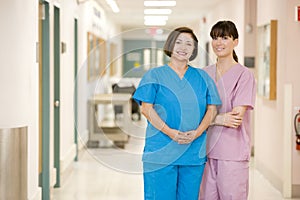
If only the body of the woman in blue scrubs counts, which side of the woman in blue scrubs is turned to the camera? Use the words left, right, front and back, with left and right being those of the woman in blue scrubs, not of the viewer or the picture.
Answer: front

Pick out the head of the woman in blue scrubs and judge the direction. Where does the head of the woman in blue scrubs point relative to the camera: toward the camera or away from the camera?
toward the camera

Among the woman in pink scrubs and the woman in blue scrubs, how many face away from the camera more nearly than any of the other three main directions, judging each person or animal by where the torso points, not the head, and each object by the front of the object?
0

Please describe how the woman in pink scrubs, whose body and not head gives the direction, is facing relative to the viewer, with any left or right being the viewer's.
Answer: facing the viewer and to the left of the viewer
